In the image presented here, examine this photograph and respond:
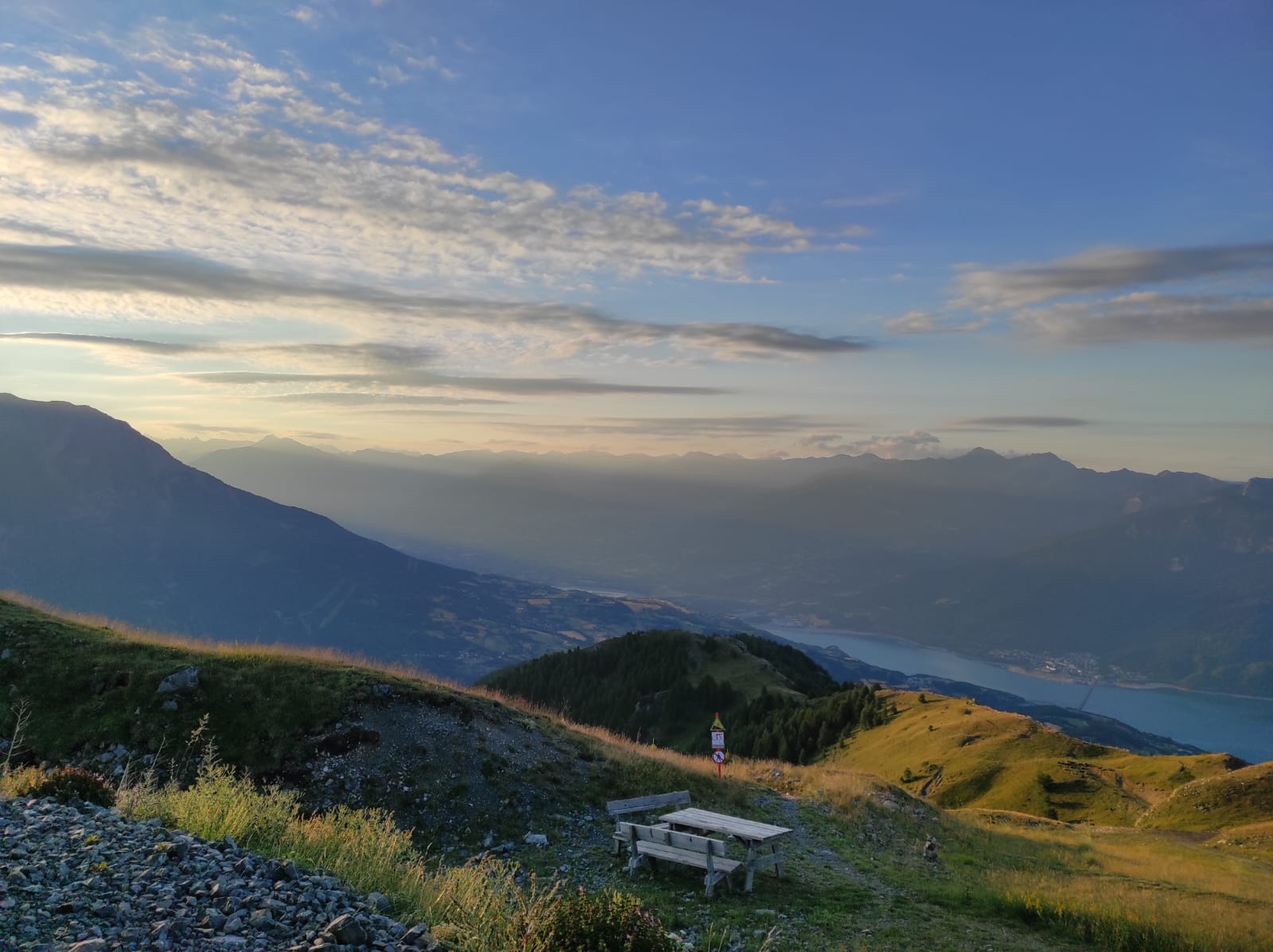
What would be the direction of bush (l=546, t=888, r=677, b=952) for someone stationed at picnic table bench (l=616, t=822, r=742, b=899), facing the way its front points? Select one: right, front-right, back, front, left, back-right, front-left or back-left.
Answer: back-right

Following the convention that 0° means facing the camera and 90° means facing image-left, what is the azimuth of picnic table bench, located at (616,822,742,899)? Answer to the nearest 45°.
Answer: approximately 225°

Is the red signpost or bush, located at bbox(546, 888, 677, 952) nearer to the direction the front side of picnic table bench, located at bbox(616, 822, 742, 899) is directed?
the red signpost

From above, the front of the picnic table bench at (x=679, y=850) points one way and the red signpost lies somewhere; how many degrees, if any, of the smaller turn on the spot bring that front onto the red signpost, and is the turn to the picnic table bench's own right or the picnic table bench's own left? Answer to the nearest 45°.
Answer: approximately 45° to the picnic table bench's own left

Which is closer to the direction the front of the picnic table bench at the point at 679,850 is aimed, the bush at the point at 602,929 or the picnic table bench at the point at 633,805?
the picnic table bench
